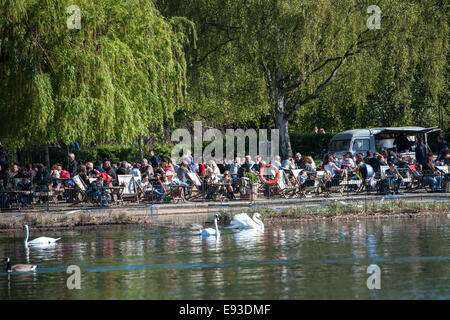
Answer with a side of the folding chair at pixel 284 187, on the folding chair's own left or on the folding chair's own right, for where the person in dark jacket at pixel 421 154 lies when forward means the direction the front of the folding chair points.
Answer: on the folding chair's own left

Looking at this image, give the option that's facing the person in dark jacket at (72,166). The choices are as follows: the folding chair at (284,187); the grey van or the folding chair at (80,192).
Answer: the grey van

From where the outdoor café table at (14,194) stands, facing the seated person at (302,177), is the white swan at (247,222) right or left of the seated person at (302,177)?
right
